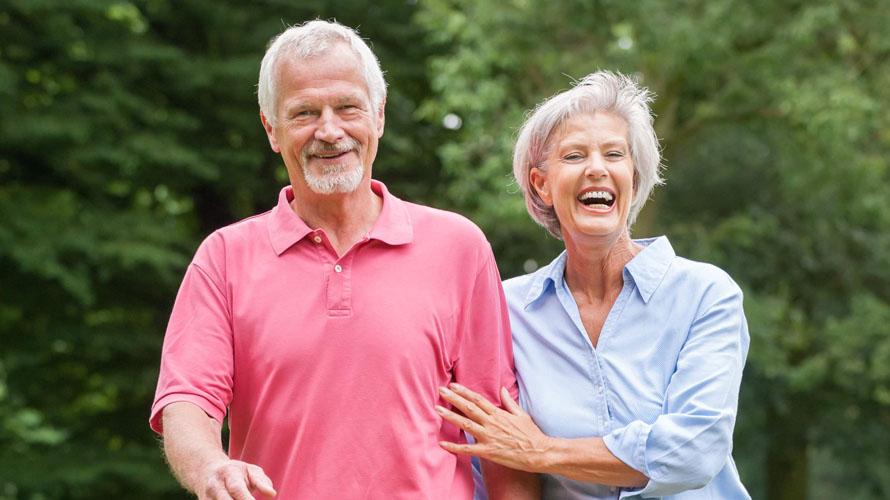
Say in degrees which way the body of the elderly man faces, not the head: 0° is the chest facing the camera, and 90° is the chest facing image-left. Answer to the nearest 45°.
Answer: approximately 0°

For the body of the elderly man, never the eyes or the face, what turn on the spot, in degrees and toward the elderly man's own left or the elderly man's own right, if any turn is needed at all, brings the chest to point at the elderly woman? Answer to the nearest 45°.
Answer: approximately 90° to the elderly man's own left
